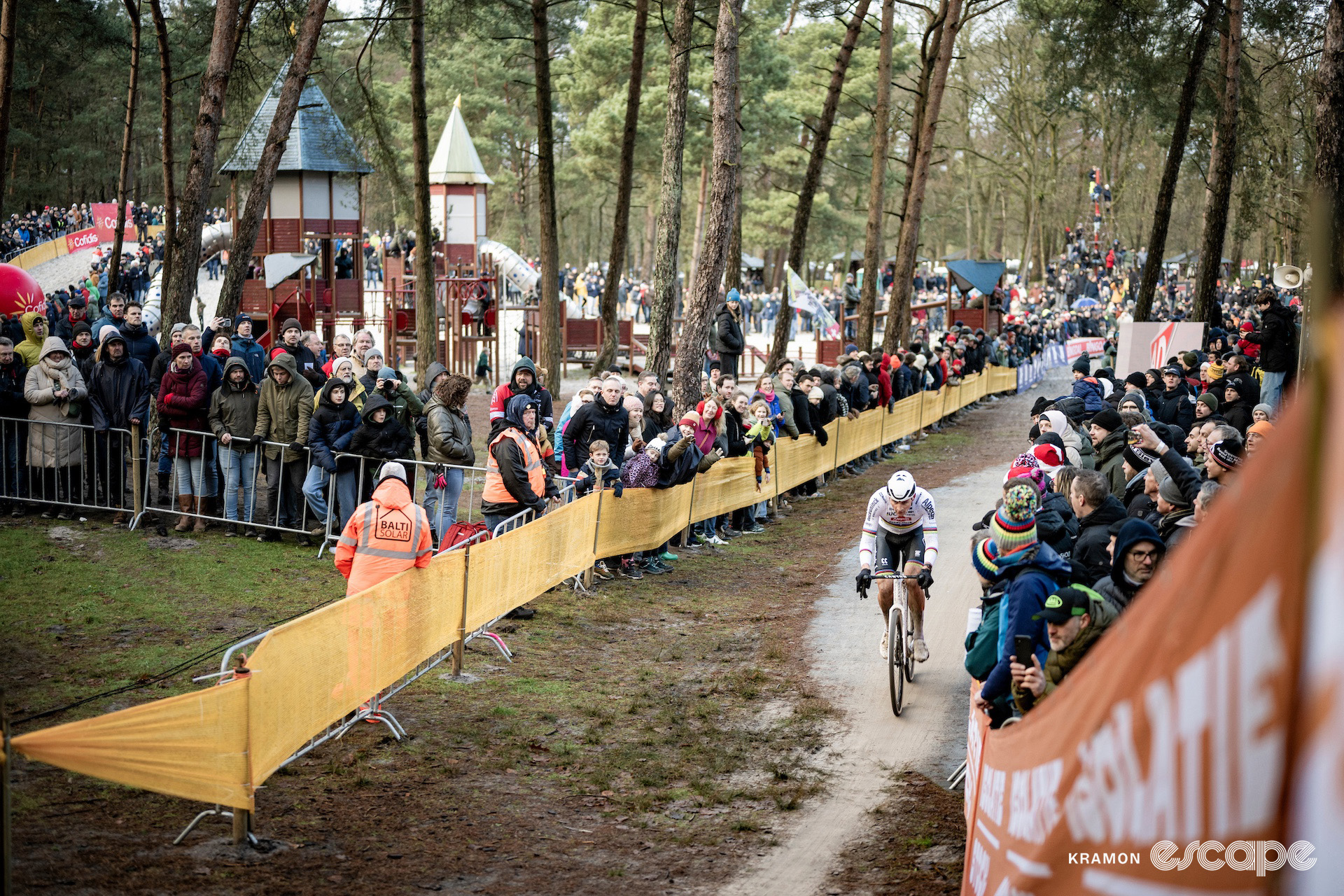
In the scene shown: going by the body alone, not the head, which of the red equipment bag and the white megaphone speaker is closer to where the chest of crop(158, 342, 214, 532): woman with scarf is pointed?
the red equipment bag

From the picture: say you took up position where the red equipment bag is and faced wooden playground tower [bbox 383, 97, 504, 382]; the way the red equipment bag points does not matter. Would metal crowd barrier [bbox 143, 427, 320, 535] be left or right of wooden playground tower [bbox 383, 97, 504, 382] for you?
left

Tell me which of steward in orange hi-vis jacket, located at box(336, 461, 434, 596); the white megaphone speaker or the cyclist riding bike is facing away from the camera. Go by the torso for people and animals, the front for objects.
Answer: the steward in orange hi-vis jacket

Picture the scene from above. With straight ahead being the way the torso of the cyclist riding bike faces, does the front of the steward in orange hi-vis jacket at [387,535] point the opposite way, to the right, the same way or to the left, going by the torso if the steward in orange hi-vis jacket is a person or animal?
the opposite way

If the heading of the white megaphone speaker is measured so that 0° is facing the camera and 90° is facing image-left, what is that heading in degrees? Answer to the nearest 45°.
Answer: approximately 45°

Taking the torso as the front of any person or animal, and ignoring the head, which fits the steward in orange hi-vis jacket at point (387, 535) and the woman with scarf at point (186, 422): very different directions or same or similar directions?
very different directions

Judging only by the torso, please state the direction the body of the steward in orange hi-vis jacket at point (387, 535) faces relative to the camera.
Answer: away from the camera

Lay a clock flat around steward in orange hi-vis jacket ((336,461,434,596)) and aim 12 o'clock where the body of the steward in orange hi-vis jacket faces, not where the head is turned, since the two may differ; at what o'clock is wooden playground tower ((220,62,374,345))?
The wooden playground tower is roughly at 12 o'clock from the steward in orange hi-vis jacket.

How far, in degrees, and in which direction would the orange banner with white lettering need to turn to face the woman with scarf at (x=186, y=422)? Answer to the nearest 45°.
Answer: approximately 90° to its right

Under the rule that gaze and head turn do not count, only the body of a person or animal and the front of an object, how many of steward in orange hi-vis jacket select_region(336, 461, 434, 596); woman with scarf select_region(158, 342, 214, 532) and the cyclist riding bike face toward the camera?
2

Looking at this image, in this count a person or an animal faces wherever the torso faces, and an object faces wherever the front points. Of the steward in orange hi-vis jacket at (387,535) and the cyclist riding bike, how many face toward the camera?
1

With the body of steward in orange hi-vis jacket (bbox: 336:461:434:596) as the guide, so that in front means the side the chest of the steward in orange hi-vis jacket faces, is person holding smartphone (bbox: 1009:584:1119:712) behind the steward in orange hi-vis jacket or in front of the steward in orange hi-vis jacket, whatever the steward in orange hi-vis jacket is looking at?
behind

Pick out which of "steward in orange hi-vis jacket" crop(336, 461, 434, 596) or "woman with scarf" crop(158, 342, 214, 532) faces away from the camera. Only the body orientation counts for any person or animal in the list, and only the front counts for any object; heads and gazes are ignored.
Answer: the steward in orange hi-vis jacket
